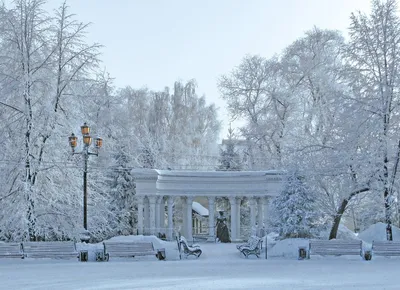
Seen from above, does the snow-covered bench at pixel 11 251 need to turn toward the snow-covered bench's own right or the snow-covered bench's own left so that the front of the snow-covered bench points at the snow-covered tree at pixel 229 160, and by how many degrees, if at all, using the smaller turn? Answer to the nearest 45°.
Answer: approximately 135° to the snow-covered bench's own left

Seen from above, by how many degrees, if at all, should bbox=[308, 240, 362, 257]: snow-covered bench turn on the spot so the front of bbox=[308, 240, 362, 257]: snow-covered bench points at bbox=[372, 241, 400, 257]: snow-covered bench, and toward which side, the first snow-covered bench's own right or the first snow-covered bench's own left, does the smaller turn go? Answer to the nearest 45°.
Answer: approximately 90° to the first snow-covered bench's own left

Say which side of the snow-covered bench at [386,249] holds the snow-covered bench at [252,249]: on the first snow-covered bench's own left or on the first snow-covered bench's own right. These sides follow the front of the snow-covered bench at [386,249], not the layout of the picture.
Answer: on the first snow-covered bench's own right

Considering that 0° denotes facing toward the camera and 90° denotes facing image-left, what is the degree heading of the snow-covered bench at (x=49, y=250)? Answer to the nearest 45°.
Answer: approximately 0°

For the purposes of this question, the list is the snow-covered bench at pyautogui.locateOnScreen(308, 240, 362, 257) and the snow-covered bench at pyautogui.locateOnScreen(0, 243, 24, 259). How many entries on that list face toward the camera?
2

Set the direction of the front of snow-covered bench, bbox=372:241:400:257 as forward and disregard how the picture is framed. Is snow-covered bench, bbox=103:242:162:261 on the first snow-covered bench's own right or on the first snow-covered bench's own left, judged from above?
on the first snow-covered bench's own right

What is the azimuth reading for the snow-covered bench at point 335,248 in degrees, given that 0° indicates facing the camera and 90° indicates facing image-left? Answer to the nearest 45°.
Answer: approximately 0°

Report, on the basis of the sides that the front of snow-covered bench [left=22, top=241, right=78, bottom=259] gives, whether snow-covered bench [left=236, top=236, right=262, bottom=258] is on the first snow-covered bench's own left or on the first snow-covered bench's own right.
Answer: on the first snow-covered bench's own left

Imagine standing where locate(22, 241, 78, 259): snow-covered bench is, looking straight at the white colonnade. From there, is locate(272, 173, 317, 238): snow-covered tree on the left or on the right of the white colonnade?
right

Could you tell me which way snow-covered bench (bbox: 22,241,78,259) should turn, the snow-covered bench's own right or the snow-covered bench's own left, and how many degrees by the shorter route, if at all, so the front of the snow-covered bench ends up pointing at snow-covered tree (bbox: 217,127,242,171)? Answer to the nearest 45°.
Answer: approximately 135° to the snow-covered bench's own left

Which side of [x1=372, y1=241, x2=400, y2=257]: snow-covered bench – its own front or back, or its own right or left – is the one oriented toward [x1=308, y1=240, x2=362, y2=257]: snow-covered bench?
right

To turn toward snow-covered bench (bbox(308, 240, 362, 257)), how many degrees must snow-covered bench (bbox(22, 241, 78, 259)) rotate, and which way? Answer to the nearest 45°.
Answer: approximately 90° to its left

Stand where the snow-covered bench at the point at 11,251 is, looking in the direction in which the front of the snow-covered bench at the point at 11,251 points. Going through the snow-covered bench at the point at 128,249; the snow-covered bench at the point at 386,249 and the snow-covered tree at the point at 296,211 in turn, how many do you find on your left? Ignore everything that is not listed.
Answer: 3

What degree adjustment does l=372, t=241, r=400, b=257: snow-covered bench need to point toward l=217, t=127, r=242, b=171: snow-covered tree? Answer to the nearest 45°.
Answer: approximately 135° to its right

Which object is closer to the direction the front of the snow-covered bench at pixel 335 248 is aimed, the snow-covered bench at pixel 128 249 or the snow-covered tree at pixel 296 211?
the snow-covered bench
